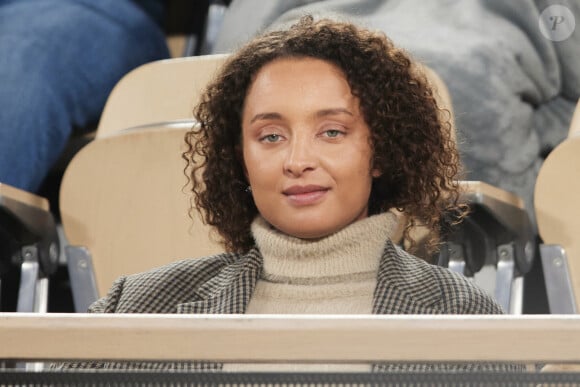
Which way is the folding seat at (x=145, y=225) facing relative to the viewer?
toward the camera

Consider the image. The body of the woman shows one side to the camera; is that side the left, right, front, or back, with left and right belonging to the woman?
front
